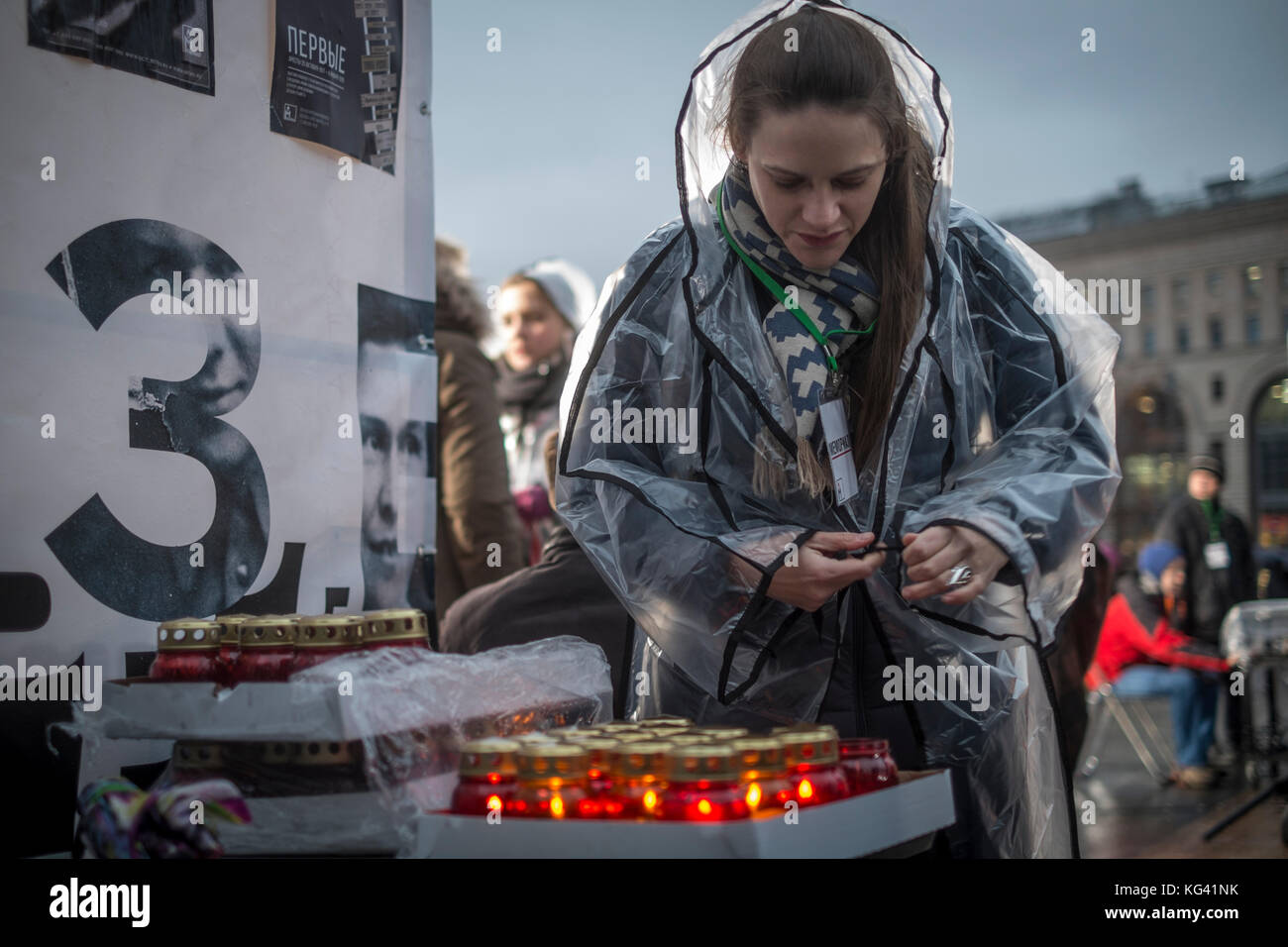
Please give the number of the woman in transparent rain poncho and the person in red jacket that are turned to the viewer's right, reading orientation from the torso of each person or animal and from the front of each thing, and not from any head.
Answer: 1

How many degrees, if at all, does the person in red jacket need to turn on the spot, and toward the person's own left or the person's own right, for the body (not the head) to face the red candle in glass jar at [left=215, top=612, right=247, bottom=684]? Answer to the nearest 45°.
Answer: approximately 90° to the person's own right

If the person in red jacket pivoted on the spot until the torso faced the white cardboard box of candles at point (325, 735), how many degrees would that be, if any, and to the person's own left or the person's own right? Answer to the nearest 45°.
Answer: approximately 90° to the person's own right

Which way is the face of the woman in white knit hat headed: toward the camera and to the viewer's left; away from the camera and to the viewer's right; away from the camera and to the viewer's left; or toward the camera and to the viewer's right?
toward the camera and to the viewer's left

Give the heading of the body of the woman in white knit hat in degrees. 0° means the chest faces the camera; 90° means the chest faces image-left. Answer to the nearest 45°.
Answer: approximately 45°

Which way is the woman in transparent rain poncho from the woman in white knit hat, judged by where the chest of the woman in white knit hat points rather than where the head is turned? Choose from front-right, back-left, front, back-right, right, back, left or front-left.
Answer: front-left

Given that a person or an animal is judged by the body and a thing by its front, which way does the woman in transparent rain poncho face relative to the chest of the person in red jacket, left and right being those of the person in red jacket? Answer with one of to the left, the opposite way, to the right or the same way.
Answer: to the right

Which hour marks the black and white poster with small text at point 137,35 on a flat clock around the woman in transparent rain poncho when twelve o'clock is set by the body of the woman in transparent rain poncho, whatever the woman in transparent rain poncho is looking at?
The black and white poster with small text is roughly at 3 o'clock from the woman in transparent rain poncho.

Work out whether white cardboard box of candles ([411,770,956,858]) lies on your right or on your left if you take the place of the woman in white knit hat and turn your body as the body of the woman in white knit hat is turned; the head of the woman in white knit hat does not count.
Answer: on your left

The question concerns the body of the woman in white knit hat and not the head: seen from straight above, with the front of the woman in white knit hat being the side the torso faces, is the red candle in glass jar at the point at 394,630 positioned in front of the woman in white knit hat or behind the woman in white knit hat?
in front

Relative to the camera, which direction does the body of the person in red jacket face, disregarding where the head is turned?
to the viewer's right
